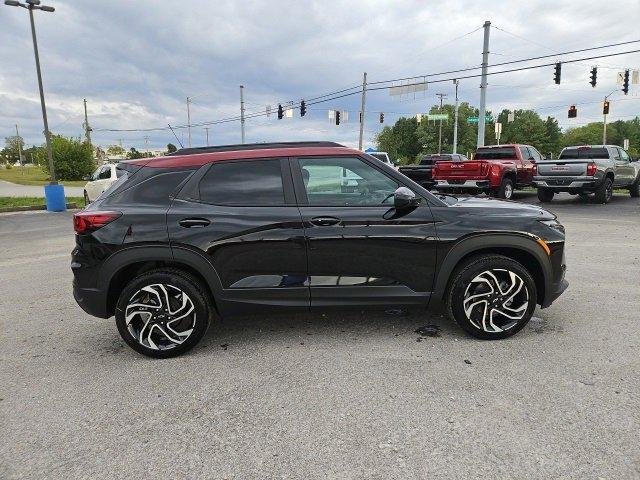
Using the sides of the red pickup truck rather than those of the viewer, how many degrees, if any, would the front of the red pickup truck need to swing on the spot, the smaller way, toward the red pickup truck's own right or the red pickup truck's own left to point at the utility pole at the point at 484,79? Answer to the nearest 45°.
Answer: approximately 45° to the red pickup truck's own left

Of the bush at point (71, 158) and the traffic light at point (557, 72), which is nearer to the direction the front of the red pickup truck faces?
the traffic light

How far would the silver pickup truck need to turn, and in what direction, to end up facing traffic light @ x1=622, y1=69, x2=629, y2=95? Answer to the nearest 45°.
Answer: approximately 45° to its left

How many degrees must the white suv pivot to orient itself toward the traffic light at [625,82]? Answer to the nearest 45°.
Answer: approximately 135° to its left

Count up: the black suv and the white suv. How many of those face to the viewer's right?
1

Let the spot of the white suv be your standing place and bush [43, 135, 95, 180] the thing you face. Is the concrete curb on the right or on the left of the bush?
left

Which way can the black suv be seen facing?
to the viewer's right

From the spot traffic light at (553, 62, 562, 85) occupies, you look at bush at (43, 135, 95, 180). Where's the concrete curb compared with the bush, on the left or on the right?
left

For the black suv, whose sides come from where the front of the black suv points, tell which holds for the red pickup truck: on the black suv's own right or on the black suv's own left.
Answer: on the black suv's own left

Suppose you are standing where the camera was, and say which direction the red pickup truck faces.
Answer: facing away from the viewer and to the right of the viewer

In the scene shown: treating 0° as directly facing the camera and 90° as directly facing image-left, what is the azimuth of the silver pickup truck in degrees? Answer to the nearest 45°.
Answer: approximately 225°

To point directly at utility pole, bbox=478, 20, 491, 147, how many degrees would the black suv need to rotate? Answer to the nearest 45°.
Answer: approximately 45° to its left

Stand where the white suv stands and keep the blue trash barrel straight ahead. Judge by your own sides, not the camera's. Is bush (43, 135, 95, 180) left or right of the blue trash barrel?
right

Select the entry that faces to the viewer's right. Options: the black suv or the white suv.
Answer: the black suv
